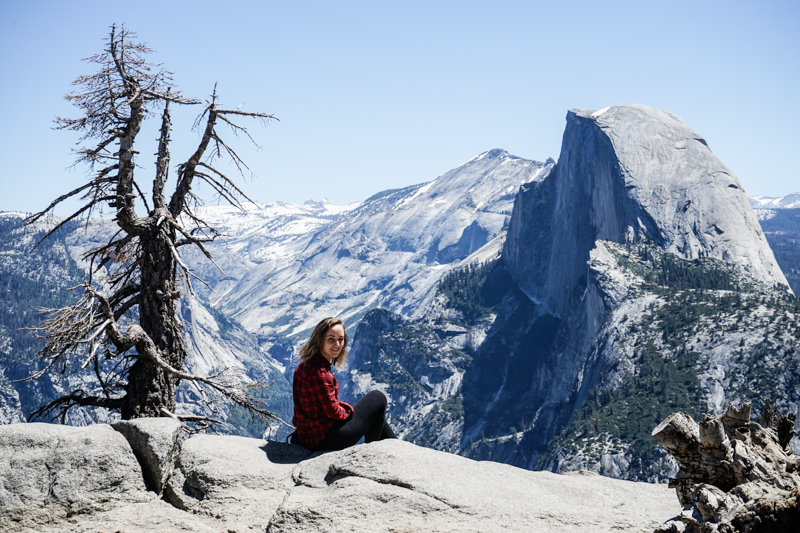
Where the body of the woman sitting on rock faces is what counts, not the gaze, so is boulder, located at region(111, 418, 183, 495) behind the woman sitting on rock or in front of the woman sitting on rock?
behind

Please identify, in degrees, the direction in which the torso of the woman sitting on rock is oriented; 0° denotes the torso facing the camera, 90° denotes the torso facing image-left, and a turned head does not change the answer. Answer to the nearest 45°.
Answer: approximately 270°

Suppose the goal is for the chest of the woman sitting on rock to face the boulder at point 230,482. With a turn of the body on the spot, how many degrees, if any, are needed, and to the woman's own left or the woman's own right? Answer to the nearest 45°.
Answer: approximately 135° to the woman's own right

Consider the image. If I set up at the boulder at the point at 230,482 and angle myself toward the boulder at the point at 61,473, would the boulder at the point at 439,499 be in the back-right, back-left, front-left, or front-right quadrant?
back-left

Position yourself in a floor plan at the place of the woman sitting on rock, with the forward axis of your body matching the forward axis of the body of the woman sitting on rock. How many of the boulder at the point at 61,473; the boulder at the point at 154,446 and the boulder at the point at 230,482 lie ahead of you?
0

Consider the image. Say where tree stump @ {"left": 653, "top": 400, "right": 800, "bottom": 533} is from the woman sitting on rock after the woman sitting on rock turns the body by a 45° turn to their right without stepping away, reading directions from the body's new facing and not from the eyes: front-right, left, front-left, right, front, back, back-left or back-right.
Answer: front
